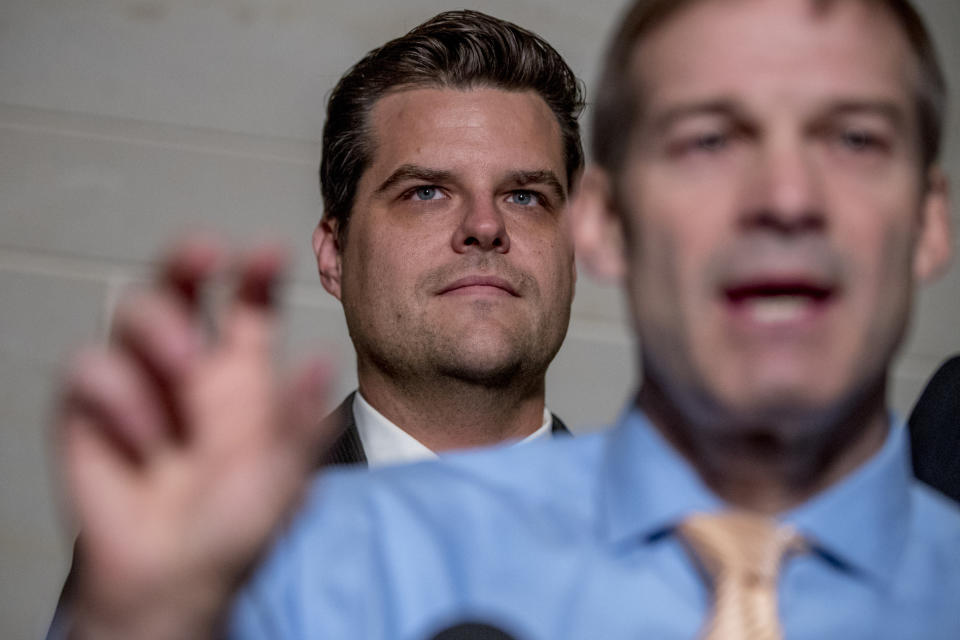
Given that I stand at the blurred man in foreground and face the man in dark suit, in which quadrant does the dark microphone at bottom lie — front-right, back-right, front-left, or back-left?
back-left

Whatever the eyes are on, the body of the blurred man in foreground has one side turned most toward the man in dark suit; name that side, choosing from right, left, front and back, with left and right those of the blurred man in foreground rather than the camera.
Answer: back

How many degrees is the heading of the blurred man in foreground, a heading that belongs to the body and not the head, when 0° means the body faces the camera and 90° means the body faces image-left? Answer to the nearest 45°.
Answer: approximately 0°
